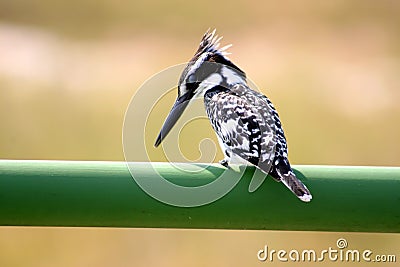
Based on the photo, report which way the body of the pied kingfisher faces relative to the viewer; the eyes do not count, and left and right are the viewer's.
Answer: facing away from the viewer and to the left of the viewer
